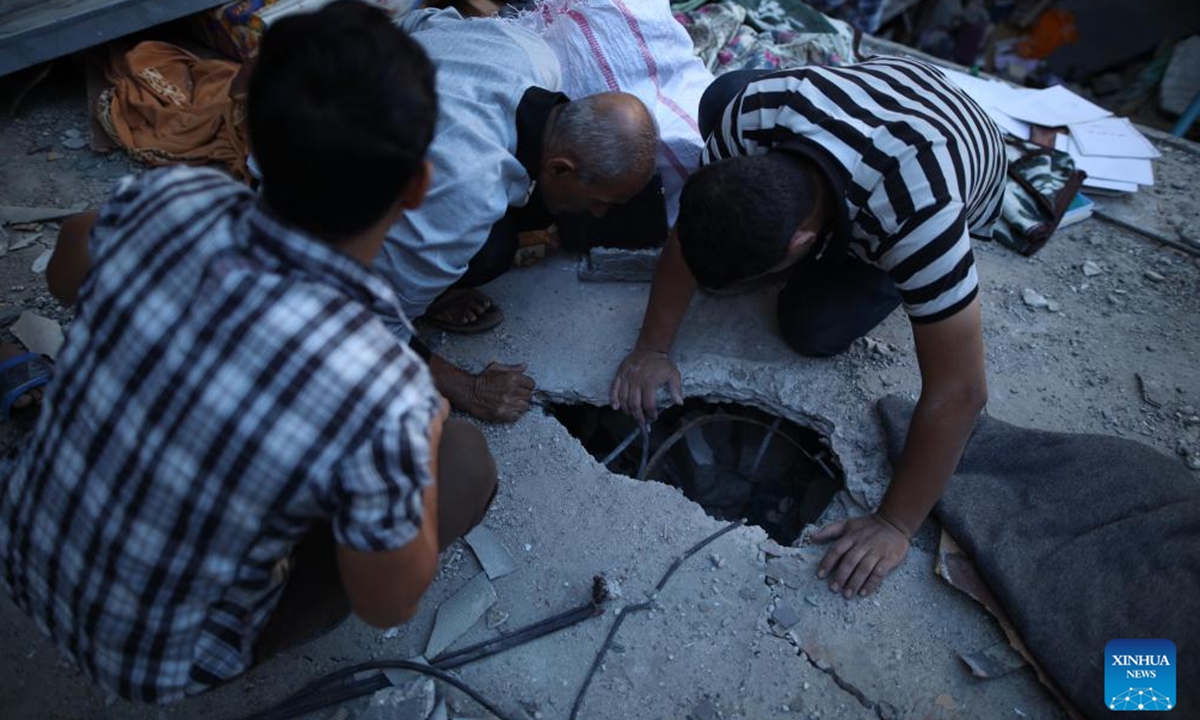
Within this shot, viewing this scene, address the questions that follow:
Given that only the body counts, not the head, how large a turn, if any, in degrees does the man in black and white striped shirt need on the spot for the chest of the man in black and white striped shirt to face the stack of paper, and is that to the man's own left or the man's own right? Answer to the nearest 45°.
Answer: approximately 135° to the man's own right

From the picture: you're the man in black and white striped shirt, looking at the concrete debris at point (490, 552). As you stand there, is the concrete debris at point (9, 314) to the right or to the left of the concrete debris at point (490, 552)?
right

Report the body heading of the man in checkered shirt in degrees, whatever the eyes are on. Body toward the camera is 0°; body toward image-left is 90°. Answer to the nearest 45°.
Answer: approximately 225°

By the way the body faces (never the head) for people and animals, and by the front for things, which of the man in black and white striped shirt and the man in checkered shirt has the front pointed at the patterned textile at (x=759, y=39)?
the man in checkered shirt

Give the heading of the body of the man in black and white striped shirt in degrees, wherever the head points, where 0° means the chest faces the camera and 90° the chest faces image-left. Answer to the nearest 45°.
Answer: approximately 45°

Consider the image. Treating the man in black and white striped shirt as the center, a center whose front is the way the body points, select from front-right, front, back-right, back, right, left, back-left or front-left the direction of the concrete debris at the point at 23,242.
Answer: front-right

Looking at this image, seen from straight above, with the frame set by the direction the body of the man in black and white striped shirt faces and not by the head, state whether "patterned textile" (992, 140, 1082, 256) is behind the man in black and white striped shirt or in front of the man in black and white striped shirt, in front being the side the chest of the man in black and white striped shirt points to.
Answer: behind

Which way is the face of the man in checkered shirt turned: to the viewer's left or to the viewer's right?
to the viewer's right
